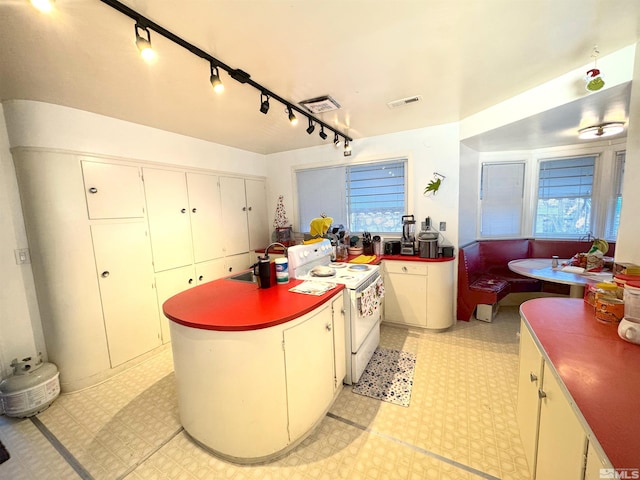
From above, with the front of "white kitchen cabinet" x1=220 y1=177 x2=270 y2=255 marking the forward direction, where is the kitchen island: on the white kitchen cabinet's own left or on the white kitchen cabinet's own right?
on the white kitchen cabinet's own right

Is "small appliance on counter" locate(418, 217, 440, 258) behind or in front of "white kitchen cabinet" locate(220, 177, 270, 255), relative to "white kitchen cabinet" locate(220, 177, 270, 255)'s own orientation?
in front

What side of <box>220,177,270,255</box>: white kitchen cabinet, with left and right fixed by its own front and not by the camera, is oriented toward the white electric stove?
front

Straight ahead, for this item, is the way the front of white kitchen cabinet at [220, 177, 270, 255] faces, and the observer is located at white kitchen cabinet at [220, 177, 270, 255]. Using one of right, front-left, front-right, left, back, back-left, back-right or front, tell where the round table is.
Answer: front

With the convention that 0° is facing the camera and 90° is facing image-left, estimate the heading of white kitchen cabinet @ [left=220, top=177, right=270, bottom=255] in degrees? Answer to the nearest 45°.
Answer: approximately 315°

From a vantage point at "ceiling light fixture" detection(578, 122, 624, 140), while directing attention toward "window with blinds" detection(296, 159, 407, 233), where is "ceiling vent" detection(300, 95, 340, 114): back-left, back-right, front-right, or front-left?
front-left

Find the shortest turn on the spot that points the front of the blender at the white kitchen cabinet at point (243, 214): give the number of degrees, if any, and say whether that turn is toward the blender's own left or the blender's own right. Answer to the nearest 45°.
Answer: approximately 90° to the blender's own right

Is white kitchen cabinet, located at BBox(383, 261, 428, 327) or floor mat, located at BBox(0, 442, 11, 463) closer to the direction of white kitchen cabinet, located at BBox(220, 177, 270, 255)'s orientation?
the white kitchen cabinet

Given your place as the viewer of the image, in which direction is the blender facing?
facing the viewer

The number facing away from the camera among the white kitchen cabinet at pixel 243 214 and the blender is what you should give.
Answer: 0

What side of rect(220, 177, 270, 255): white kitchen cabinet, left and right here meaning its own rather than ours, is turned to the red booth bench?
front

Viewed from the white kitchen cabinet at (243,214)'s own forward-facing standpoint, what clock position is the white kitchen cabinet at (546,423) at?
the white kitchen cabinet at (546,423) is roughly at 1 o'clock from the white kitchen cabinet at (243,214).

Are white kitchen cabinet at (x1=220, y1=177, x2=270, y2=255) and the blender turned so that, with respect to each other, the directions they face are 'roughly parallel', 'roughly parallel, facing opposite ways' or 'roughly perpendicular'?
roughly perpendicular

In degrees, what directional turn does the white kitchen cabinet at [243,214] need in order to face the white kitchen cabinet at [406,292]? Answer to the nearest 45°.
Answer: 0° — it already faces it

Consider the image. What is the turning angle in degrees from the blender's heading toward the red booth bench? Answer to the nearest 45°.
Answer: approximately 135° to its left
